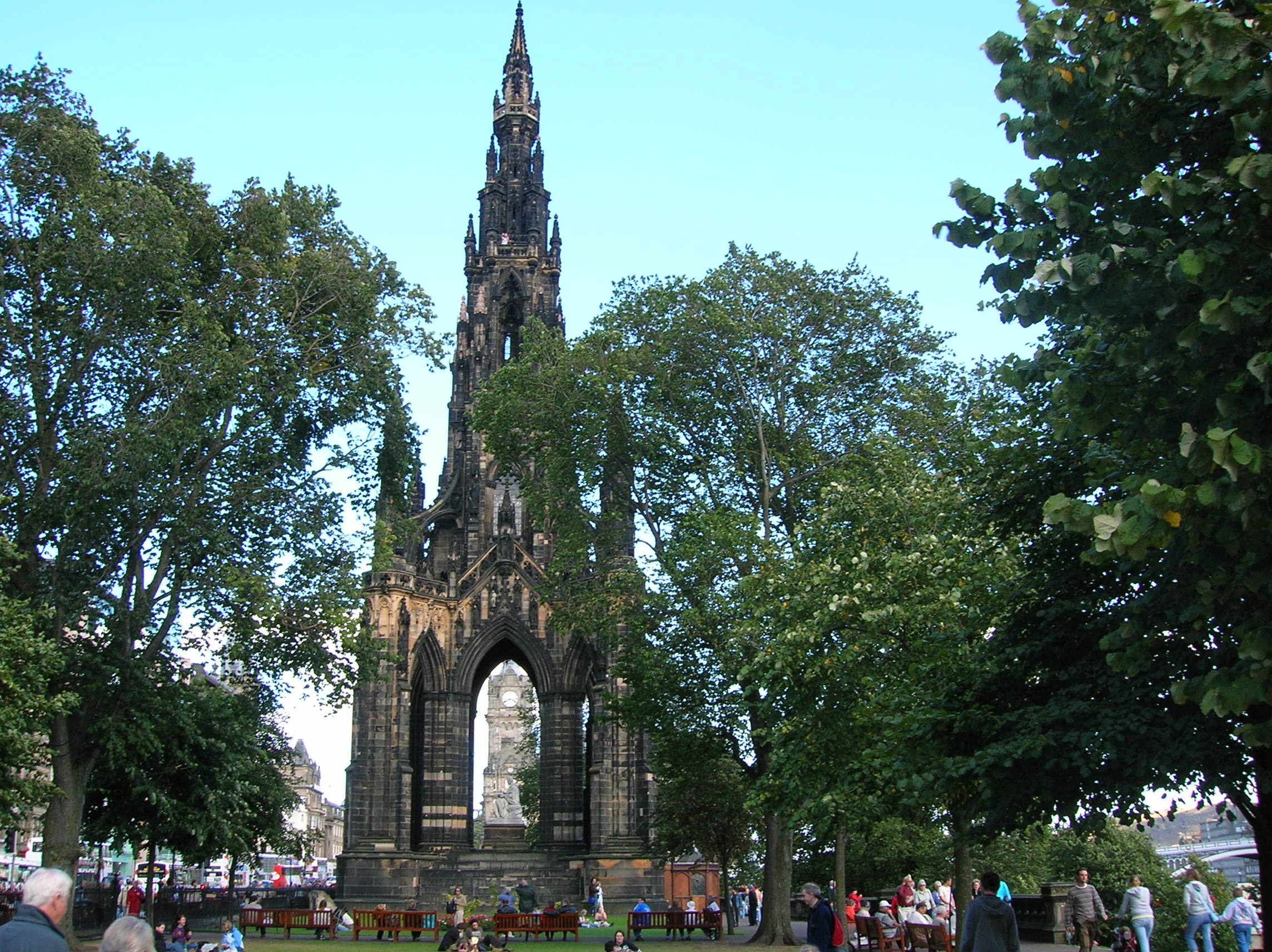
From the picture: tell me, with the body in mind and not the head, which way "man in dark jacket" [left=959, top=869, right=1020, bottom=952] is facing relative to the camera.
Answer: away from the camera

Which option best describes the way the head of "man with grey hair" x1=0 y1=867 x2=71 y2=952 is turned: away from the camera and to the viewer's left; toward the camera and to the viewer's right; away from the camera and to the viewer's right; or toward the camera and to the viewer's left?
away from the camera and to the viewer's right

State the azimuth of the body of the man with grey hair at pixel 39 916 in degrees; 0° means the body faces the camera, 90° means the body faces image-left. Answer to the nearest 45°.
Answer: approximately 225°

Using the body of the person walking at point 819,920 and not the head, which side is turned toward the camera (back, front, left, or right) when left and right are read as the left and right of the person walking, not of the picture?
left
